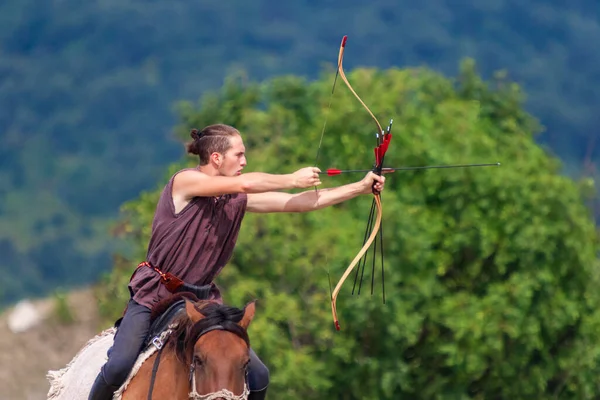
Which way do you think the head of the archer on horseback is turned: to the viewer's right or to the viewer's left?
to the viewer's right

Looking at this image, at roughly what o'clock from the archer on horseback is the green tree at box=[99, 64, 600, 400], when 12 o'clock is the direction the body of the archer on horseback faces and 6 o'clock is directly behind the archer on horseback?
The green tree is roughly at 8 o'clock from the archer on horseback.

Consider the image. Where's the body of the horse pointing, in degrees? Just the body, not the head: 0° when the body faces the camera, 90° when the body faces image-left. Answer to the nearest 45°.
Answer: approximately 315°

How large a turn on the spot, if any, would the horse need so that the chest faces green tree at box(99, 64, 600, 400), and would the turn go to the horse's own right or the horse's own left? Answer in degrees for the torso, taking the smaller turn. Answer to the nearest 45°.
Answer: approximately 135° to the horse's own left

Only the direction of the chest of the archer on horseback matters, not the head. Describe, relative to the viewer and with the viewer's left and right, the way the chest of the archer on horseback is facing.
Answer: facing the viewer and to the right of the viewer
